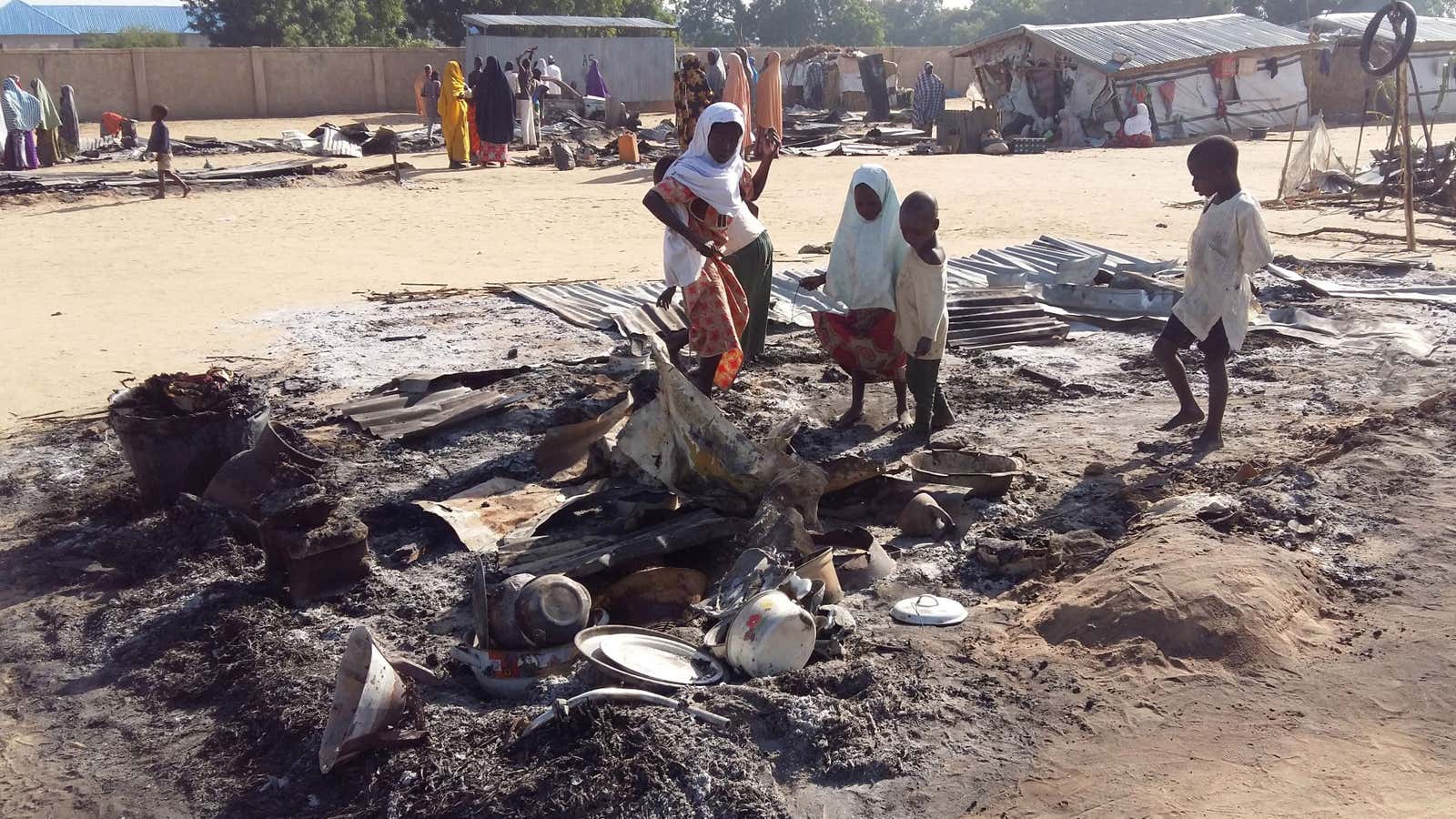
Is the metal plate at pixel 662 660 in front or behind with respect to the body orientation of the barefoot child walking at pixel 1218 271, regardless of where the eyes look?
in front

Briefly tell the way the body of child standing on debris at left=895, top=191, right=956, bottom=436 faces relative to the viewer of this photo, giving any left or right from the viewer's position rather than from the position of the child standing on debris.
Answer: facing the viewer and to the left of the viewer

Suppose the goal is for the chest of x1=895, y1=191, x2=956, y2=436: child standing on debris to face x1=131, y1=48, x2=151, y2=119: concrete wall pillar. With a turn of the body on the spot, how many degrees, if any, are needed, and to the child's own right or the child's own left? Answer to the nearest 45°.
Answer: approximately 90° to the child's own right

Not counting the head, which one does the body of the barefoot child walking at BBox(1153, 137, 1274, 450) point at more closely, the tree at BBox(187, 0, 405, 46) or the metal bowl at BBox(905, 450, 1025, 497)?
the metal bowl

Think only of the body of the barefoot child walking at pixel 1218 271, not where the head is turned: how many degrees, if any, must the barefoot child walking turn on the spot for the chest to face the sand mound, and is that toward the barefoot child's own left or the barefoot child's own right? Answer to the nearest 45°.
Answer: approximately 45° to the barefoot child's own left

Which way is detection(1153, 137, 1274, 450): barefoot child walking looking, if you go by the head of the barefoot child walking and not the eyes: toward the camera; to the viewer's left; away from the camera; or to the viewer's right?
to the viewer's left
